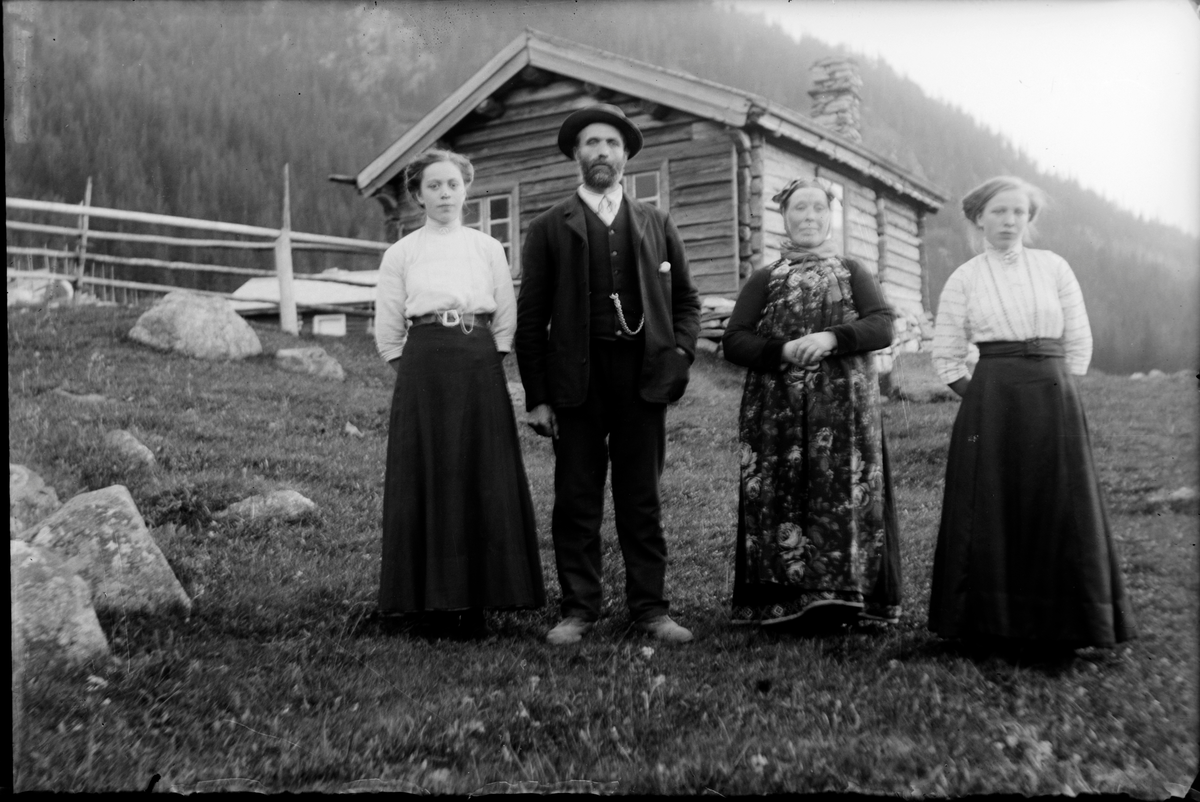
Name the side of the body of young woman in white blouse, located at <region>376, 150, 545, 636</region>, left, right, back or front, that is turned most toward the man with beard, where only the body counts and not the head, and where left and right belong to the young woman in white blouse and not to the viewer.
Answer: left

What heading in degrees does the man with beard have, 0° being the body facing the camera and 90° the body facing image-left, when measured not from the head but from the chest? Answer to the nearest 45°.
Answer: approximately 0°

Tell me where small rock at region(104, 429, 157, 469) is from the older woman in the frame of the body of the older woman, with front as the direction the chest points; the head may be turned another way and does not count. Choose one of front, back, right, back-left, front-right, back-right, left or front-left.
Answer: right

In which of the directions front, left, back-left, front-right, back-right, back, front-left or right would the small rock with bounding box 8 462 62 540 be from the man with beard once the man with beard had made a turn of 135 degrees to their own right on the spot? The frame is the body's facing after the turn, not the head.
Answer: front-left

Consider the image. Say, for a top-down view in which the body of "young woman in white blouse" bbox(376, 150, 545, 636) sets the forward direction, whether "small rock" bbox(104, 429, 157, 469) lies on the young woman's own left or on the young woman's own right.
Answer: on the young woman's own right

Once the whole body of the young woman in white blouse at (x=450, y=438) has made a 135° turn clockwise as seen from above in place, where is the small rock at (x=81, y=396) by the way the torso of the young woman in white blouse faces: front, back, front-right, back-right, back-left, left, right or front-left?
front

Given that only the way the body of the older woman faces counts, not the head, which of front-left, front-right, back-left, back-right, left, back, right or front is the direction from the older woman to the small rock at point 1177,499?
left
